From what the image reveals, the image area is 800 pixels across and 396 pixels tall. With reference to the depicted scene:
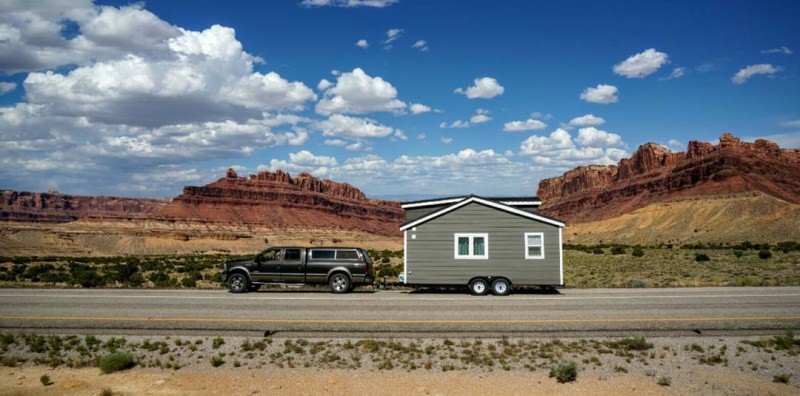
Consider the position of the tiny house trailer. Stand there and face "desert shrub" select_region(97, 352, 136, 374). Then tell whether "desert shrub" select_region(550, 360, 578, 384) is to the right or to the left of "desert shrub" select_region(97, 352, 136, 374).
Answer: left

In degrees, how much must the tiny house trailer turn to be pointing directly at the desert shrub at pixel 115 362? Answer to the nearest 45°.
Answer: approximately 45° to its left

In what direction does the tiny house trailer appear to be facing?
to the viewer's left

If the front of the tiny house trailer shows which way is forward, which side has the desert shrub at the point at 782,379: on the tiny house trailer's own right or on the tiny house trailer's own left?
on the tiny house trailer's own left

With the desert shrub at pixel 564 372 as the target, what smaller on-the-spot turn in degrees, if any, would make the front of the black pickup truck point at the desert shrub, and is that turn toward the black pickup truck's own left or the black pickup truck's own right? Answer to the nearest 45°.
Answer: approximately 90° to the black pickup truck's own left

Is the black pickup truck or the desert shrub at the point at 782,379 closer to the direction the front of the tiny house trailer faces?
the black pickup truck

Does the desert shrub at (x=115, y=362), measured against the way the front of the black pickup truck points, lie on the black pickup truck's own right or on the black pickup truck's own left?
on the black pickup truck's own left

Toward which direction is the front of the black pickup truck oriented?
to the viewer's left

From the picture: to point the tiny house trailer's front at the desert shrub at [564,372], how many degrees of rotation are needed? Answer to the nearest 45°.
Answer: approximately 90° to its left

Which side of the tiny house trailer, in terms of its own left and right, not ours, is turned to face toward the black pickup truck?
front

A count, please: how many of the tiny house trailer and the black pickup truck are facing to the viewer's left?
2
